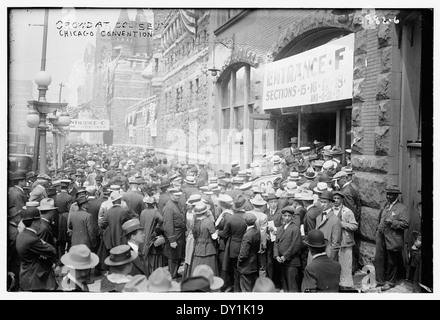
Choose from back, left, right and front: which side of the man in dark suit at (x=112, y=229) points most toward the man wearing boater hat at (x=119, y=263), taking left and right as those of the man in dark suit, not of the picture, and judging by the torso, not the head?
back

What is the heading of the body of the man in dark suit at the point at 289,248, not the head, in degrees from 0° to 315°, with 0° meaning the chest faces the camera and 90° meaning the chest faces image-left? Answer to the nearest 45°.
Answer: approximately 45°

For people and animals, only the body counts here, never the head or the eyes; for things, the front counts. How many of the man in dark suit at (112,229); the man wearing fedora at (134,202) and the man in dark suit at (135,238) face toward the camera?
0

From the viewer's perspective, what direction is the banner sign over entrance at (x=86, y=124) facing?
toward the camera

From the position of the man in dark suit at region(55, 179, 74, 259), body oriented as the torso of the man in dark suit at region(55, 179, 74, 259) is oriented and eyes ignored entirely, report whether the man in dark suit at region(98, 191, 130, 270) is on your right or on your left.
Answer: on your right

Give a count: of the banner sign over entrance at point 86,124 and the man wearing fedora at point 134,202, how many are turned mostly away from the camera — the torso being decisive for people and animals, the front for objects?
1

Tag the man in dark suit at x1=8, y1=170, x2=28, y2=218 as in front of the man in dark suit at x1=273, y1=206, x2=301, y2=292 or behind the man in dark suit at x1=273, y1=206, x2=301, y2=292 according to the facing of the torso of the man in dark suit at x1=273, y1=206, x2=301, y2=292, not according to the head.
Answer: in front

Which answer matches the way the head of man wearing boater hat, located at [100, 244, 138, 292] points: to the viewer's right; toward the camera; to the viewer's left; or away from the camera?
away from the camera

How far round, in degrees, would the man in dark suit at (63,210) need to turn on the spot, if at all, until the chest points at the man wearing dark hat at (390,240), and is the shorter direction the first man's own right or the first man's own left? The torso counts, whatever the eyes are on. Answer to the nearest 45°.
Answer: approximately 135° to the first man's own right

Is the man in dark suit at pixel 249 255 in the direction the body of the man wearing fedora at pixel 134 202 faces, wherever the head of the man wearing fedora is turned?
no

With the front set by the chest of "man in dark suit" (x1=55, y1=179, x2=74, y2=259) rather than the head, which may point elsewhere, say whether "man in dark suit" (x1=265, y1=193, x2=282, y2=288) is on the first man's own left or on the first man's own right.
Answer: on the first man's own right

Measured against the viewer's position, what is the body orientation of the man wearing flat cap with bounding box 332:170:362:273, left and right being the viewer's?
facing to the left of the viewer

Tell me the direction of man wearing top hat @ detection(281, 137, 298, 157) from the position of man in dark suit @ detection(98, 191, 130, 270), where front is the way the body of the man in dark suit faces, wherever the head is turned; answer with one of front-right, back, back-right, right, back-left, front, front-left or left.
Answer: right
